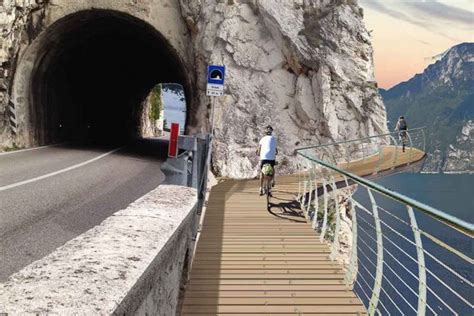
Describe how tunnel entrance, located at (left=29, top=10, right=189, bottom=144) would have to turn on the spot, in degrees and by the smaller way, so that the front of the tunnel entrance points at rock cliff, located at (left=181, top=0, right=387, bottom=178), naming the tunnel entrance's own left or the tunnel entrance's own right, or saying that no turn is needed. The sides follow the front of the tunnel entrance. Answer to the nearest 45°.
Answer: approximately 45° to the tunnel entrance's own left

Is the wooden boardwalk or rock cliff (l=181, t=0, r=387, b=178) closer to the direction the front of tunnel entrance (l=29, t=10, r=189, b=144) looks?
the wooden boardwalk

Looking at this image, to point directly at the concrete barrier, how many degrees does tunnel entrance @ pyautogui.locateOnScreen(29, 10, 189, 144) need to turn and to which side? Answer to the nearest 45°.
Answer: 0° — it already faces it

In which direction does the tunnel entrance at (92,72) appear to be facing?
toward the camera

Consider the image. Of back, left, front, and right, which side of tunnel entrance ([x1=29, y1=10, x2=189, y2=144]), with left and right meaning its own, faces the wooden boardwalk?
front

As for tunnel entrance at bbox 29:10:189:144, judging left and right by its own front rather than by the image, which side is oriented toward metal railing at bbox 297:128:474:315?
front

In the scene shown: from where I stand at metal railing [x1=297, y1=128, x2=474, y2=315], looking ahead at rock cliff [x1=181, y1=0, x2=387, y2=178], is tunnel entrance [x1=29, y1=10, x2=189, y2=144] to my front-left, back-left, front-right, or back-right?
front-left

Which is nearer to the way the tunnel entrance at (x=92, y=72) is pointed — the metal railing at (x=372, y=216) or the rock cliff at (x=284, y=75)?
the metal railing
